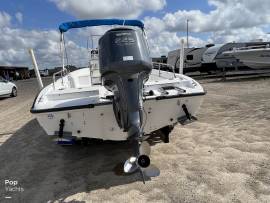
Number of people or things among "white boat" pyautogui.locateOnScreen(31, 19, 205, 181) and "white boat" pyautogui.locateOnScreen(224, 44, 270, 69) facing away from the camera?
1

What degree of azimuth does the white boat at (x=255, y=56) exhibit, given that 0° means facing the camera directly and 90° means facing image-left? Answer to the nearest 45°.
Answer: approximately 90°

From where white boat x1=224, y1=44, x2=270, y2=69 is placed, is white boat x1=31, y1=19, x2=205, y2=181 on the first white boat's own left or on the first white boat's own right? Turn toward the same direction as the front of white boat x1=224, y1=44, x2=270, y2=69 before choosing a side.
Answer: on the first white boat's own left

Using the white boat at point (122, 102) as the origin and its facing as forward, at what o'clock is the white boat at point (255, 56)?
the white boat at point (255, 56) is roughly at 1 o'clock from the white boat at point (122, 102).

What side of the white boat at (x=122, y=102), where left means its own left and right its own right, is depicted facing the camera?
back
